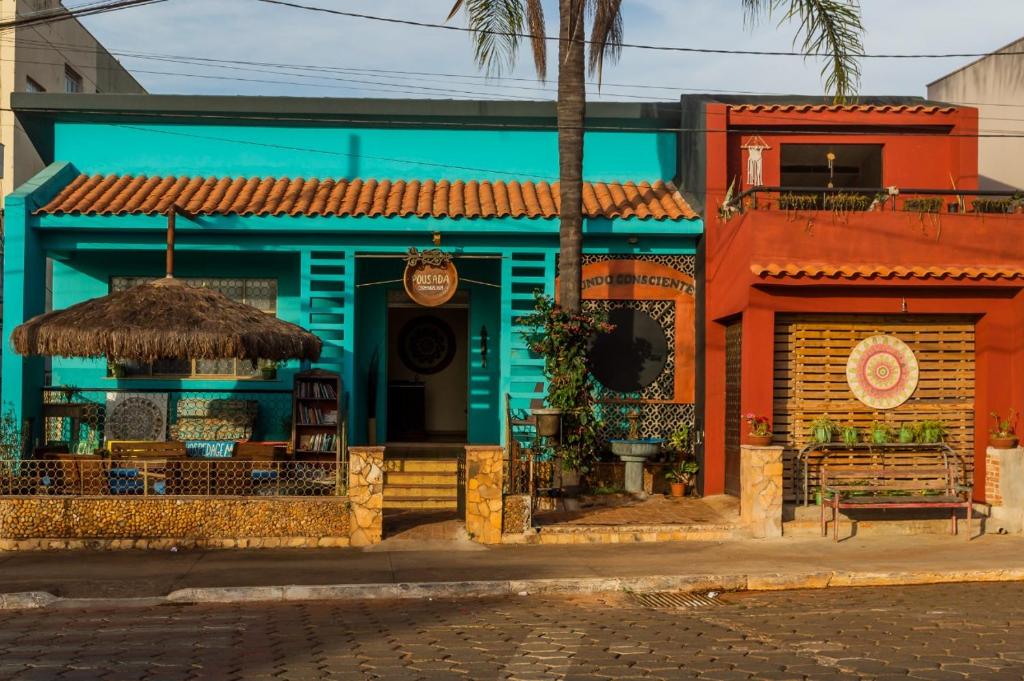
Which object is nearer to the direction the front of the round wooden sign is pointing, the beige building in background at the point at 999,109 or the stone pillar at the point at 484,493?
the stone pillar

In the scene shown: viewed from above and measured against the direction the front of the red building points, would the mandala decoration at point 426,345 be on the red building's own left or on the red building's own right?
on the red building's own right

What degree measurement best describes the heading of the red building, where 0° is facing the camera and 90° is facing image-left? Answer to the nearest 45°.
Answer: approximately 0°

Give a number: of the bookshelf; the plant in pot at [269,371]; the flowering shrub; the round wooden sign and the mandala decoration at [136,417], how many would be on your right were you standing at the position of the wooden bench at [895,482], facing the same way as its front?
5

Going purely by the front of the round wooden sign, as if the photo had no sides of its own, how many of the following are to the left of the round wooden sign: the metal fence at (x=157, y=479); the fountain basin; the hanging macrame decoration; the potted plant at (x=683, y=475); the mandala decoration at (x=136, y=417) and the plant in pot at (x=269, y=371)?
3

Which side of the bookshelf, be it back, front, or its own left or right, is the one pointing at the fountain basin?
left

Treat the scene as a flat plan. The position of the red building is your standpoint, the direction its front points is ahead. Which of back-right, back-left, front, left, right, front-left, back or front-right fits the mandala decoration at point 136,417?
right

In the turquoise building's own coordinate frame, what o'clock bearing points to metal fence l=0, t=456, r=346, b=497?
The metal fence is roughly at 1 o'clock from the turquoise building.

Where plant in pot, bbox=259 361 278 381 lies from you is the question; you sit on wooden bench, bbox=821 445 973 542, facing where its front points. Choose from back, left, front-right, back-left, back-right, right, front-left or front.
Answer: right

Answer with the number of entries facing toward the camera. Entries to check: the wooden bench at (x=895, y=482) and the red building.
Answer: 2

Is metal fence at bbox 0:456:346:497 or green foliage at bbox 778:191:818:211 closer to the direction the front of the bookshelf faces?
the metal fence

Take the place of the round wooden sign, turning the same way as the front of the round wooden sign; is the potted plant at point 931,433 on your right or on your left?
on your left
